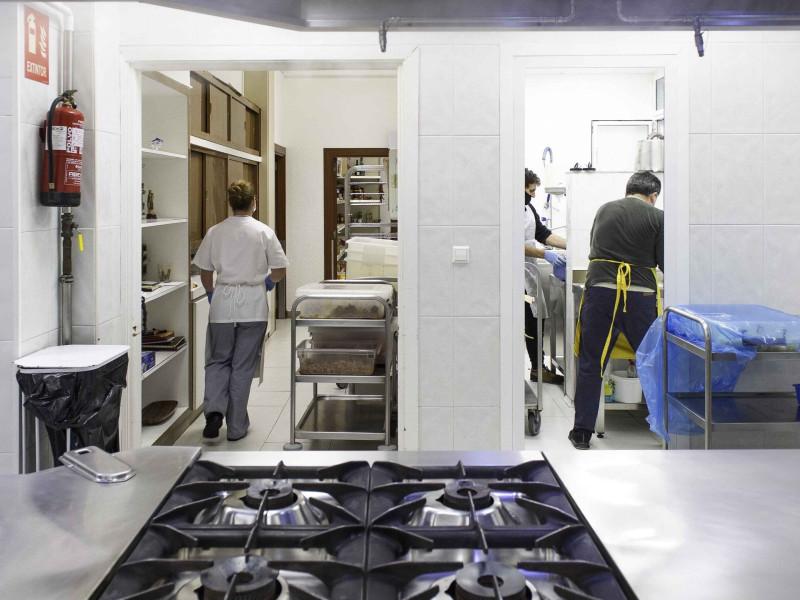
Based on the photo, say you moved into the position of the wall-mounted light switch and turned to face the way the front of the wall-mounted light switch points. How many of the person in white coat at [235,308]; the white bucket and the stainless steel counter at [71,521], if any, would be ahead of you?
1

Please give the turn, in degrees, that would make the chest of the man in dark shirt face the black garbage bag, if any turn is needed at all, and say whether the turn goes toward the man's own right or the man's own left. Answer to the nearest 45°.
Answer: approximately 135° to the man's own left

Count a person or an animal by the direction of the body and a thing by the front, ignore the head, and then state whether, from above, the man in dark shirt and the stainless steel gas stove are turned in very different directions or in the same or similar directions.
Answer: very different directions

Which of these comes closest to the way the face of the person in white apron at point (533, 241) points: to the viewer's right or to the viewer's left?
to the viewer's right

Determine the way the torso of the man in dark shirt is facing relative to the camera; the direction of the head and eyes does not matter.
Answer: away from the camera

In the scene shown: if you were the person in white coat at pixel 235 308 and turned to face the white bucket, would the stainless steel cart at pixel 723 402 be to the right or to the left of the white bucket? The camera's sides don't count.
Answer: right

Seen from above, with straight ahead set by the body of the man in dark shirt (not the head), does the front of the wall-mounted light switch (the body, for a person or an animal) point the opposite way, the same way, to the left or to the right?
the opposite way

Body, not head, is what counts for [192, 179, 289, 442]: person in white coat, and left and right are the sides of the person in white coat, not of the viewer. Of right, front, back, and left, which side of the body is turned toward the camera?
back

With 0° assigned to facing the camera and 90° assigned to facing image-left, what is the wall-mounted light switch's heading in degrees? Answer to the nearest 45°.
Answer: approximately 0°

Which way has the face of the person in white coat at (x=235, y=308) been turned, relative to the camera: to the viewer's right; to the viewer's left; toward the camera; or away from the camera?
away from the camera
